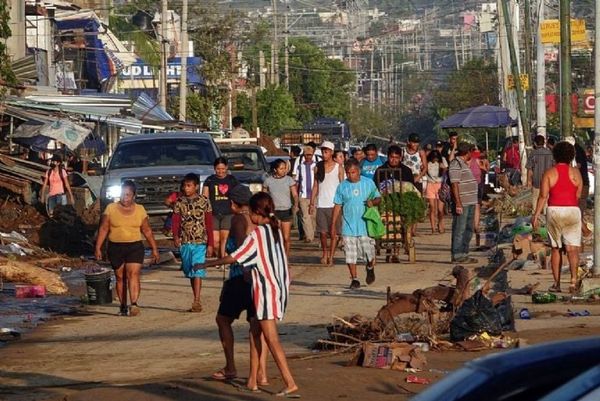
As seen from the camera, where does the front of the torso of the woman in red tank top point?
away from the camera

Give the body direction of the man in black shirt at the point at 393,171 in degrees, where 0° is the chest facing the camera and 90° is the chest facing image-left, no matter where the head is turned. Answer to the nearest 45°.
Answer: approximately 0°

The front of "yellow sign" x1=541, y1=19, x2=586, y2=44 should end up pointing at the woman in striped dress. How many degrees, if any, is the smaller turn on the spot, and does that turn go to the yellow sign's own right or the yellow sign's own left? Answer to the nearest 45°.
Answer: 0° — it already faces them

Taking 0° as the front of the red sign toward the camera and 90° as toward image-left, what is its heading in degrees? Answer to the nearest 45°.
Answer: approximately 0°

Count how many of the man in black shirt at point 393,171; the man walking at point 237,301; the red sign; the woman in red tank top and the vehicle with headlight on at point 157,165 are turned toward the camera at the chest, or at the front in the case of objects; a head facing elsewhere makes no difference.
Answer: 3
